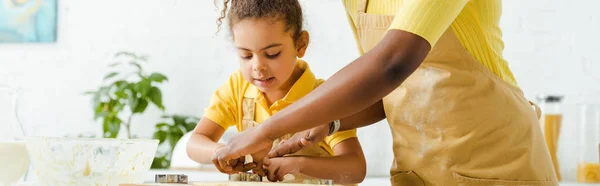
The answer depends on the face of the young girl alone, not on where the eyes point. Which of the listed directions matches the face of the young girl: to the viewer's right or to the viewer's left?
to the viewer's left

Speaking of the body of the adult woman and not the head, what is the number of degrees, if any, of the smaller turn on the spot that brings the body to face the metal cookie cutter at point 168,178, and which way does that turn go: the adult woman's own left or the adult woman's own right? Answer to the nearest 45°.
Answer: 0° — they already face it

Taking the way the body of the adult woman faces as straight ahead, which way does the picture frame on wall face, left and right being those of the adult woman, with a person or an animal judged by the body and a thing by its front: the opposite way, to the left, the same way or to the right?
to the left

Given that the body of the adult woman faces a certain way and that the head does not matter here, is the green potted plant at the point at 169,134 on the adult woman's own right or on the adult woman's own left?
on the adult woman's own right

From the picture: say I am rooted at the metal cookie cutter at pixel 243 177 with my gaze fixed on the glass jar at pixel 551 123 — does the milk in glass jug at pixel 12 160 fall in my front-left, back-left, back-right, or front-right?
back-left

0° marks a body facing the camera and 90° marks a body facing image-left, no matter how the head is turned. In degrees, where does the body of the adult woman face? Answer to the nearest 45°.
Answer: approximately 45°

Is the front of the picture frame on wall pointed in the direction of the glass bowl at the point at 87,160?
yes

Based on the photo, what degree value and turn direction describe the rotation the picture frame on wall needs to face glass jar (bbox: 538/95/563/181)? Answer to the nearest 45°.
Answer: approximately 45° to its left

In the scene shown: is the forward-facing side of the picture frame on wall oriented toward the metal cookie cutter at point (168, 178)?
yes

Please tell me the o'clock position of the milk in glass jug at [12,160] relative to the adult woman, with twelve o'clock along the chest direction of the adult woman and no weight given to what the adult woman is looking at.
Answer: The milk in glass jug is roughly at 1 o'clock from the adult woman.

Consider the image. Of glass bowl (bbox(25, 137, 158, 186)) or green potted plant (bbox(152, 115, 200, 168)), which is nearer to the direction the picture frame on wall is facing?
the glass bowl

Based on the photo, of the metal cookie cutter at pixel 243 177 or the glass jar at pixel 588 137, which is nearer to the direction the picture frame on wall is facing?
the metal cookie cutter
